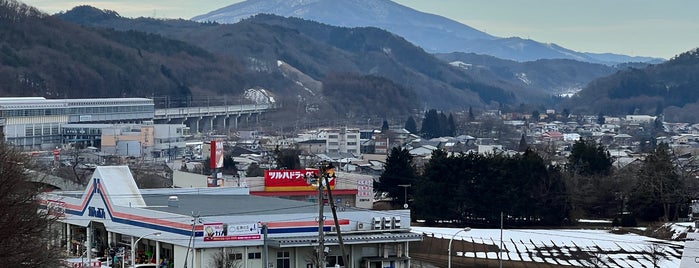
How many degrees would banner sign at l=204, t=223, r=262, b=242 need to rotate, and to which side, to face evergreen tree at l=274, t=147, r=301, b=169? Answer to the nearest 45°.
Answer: approximately 180°

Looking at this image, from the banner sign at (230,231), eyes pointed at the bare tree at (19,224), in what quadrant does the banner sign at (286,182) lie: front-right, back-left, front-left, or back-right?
back-right

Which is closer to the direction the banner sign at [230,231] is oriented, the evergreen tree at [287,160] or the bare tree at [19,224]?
the bare tree

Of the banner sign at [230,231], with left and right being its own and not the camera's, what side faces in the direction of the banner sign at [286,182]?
back

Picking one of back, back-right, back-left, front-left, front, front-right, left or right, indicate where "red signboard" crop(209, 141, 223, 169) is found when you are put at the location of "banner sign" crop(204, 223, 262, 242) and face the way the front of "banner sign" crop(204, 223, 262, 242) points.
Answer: back

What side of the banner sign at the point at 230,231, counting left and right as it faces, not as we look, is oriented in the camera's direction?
front

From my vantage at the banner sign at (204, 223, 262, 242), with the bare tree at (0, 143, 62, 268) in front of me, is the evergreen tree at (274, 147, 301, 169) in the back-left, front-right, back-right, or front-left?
back-right

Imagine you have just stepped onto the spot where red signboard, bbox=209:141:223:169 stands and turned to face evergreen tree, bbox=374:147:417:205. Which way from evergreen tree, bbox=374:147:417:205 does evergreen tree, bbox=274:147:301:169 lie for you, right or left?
left
